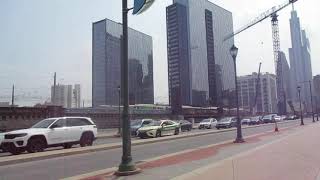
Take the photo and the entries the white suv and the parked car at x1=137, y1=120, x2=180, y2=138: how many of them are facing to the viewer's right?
0

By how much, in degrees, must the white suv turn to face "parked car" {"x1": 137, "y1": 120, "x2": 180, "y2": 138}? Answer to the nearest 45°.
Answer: approximately 180°

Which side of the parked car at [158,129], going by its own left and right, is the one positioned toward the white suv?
front

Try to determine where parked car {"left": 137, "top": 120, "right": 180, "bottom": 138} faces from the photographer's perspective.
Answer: facing the viewer and to the left of the viewer

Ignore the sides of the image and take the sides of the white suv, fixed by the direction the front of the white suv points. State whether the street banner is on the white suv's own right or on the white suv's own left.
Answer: on the white suv's own left

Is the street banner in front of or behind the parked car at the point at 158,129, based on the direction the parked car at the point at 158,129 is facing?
in front
